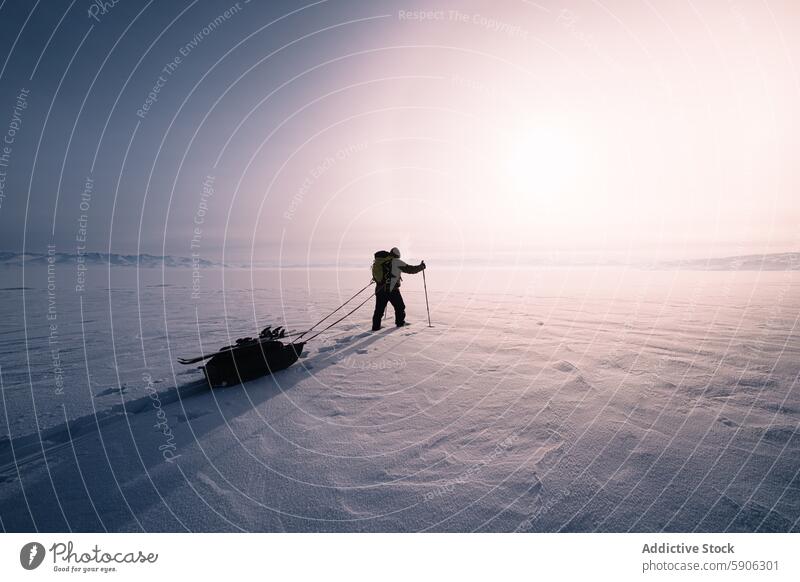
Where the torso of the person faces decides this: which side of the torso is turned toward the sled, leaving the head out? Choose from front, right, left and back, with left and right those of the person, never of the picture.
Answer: back

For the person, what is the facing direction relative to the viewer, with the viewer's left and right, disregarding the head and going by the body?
facing away from the viewer and to the right of the viewer
